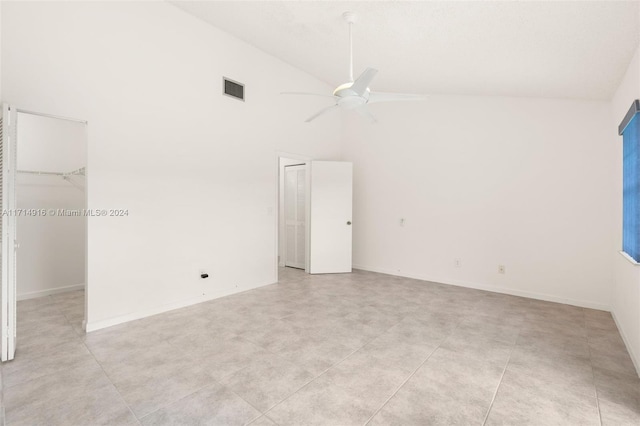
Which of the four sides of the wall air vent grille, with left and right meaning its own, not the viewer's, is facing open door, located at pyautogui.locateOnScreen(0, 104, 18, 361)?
right

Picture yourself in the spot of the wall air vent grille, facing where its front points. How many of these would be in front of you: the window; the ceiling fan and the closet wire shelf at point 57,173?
2

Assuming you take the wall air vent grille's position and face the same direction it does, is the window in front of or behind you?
in front

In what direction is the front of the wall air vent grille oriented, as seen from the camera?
facing the viewer and to the right of the viewer

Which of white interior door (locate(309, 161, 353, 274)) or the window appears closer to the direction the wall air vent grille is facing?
the window

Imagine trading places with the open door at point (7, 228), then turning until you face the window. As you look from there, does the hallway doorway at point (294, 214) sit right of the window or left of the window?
left

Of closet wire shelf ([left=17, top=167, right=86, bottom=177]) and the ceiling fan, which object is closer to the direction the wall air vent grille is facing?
the ceiling fan

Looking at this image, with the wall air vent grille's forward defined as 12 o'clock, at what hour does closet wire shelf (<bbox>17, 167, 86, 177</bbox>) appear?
The closet wire shelf is roughly at 5 o'clock from the wall air vent grille.

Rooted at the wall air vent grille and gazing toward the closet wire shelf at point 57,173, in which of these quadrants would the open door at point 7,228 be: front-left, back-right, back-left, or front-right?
front-left

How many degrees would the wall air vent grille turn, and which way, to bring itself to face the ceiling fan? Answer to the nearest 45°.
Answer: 0° — it already faces it

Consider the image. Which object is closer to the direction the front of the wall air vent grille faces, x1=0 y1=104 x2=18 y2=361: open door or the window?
the window
